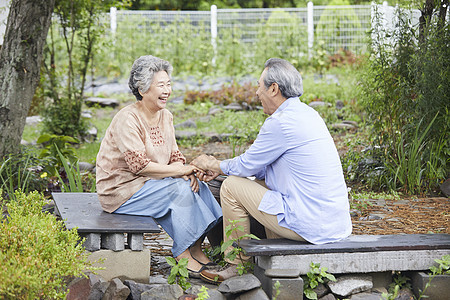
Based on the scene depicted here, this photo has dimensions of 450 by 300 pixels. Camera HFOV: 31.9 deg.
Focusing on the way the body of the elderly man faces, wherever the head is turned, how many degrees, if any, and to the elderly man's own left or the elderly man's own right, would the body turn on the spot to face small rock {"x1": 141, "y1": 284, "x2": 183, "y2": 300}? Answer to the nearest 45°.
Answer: approximately 45° to the elderly man's own left

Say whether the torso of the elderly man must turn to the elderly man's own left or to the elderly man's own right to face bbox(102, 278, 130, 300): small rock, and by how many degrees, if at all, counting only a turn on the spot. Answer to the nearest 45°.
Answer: approximately 45° to the elderly man's own left

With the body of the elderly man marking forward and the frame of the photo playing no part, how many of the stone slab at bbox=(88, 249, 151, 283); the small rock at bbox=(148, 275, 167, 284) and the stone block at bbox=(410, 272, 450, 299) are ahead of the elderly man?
2

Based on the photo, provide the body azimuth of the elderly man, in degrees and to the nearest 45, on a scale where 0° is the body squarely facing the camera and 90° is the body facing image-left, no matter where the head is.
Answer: approximately 90°

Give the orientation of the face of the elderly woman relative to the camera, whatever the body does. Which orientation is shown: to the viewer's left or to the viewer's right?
to the viewer's right

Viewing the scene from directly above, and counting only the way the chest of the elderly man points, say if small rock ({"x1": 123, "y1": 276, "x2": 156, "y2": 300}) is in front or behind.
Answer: in front

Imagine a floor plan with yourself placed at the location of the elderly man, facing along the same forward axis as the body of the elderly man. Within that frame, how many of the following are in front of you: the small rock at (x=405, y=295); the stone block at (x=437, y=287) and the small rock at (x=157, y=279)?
1

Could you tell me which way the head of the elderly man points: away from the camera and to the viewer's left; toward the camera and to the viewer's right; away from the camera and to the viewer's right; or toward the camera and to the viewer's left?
away from the camera and to the viewer's left

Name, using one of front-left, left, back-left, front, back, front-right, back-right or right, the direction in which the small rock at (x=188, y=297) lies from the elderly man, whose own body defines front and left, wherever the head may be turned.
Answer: front-left

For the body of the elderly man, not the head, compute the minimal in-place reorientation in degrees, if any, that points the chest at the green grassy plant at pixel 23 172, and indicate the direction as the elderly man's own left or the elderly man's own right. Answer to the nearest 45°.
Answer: approximately 45° to the elderly man's own right

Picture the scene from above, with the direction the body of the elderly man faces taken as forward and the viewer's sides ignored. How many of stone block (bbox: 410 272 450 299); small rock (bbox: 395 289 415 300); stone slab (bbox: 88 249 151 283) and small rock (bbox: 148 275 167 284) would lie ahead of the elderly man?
2

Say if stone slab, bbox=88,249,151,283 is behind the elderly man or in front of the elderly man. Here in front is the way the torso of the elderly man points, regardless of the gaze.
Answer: in front

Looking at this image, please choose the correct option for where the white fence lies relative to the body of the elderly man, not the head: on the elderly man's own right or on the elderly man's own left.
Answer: on the elderly man's own right

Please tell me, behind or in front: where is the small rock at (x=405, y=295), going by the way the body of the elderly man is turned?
behind
